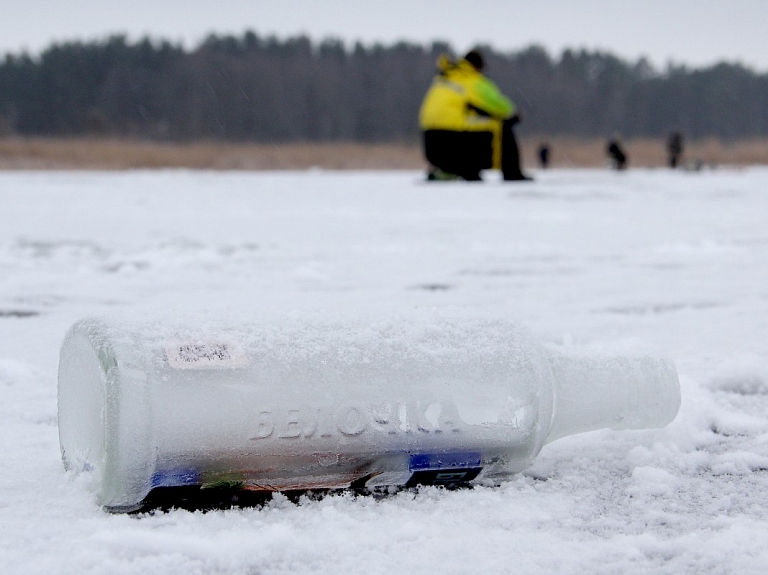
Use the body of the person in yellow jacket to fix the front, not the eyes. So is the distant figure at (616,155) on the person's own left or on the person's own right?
on the person's own left

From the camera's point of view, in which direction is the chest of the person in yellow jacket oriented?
to the viewer's right

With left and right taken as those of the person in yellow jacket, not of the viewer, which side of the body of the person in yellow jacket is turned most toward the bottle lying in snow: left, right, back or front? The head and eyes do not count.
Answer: right
